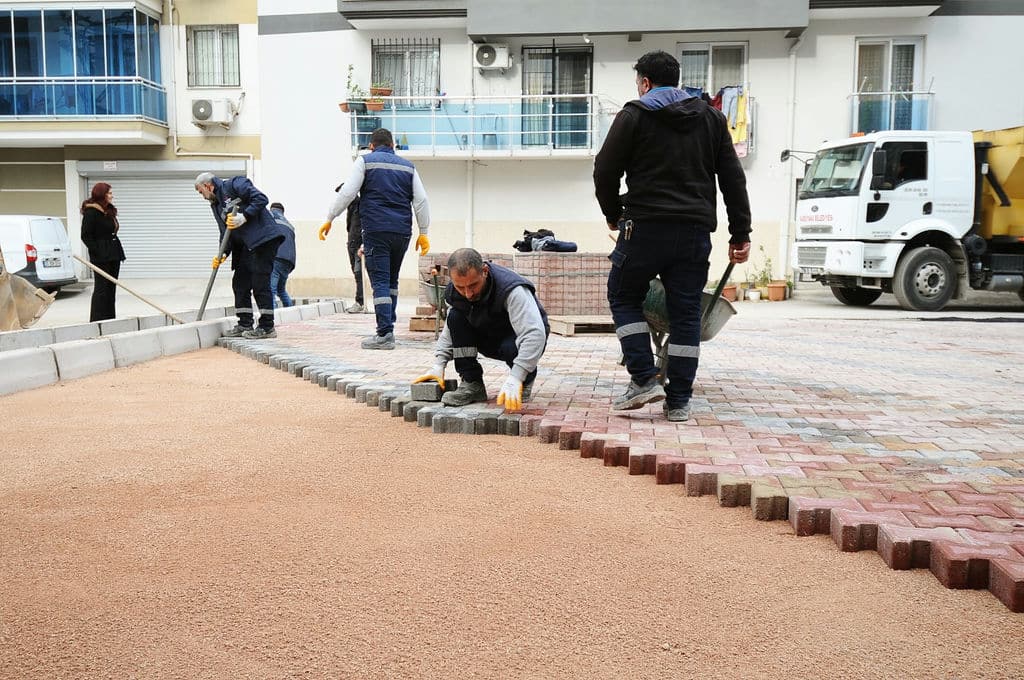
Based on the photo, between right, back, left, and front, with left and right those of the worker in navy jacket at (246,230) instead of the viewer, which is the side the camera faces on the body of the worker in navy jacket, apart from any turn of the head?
left

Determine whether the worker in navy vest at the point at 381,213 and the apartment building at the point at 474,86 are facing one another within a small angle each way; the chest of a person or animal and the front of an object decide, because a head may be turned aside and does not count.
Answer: yes

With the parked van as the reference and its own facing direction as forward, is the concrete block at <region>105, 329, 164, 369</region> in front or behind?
behind

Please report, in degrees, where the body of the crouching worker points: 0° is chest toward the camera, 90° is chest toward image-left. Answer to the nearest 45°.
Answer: approximately 45°

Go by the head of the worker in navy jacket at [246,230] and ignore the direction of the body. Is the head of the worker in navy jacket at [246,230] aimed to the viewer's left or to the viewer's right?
to the viewer's left

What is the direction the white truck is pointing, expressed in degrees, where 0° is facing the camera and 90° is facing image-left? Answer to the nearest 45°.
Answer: approximately 45°

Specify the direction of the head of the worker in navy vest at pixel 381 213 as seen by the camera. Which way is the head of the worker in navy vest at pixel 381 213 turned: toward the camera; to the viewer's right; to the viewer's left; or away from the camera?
away from the camera

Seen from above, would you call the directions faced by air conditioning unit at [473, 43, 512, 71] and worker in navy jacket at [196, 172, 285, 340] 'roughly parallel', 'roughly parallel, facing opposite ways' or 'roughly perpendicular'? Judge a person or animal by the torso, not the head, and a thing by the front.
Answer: roughly perpendicular

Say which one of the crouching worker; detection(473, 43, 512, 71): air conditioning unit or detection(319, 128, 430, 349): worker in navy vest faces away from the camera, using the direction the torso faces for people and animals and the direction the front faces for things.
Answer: the worker in navy vest

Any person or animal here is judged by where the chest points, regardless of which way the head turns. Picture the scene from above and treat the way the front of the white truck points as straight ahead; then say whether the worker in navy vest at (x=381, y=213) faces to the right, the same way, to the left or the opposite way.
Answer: to the right
